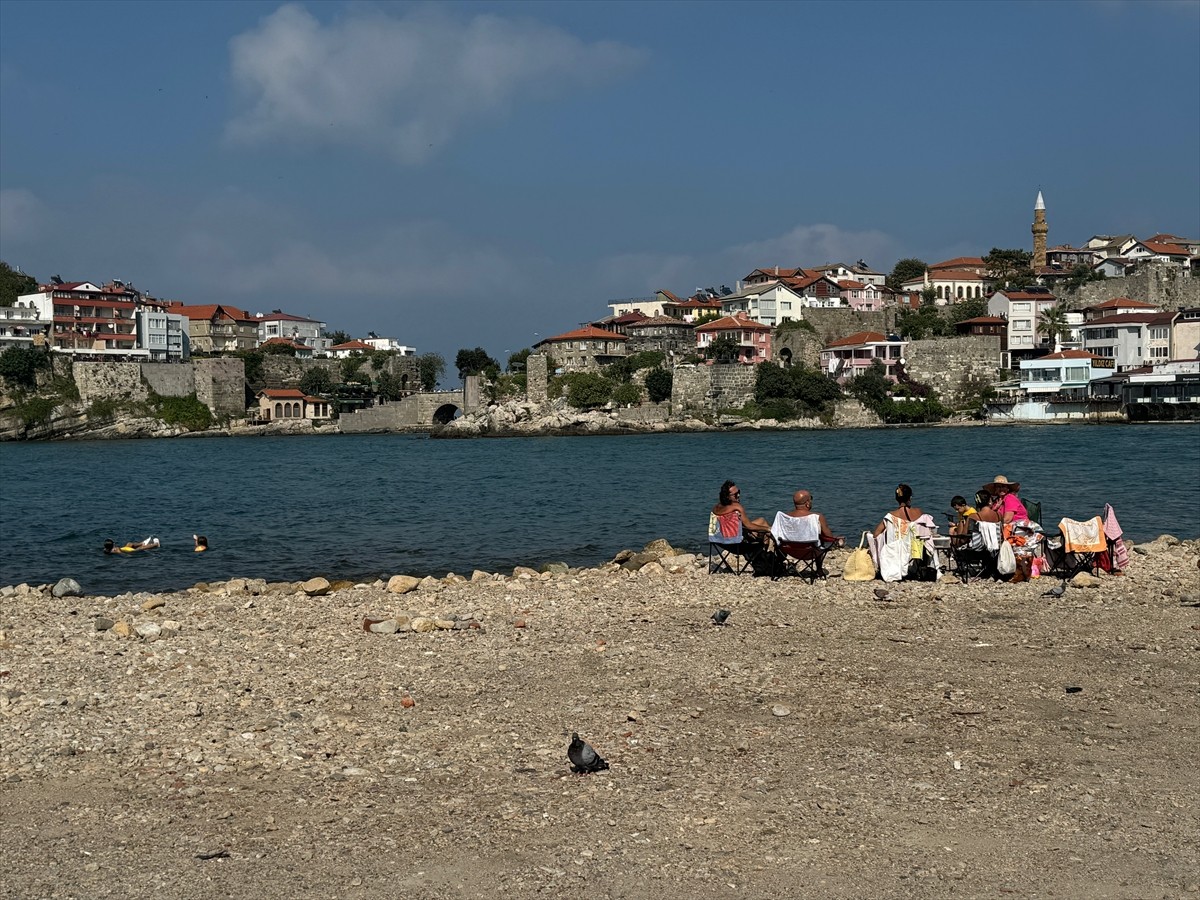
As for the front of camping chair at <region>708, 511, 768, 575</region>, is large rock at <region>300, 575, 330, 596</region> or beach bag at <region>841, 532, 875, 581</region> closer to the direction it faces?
the beach bag

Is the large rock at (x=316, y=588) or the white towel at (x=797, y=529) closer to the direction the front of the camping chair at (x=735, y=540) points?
the white towel

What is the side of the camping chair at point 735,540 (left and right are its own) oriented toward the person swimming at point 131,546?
left

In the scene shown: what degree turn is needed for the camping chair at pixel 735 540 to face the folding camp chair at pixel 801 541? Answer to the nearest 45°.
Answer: approximately 90° to its right

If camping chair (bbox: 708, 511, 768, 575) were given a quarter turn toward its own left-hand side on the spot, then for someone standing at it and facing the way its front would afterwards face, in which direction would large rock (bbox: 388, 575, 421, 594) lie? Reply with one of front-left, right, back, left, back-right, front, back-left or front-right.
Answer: front-left

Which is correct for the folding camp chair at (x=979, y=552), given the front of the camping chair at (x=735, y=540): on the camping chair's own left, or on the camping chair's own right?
on the camping chair's own right

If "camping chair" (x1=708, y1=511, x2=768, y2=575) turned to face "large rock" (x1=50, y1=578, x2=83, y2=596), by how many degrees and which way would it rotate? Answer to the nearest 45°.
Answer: approximately 135° to its left

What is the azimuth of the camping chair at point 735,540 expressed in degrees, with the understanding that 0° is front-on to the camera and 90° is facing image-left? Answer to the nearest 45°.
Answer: approximately 225°

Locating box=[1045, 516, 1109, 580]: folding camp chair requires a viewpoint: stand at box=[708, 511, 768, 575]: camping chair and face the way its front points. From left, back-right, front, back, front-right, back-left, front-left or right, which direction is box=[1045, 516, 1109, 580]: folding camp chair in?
front-right

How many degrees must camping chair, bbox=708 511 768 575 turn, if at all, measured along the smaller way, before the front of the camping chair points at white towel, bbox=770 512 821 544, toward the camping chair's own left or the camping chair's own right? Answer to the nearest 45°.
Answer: approximately 90° to the camping chair's own right

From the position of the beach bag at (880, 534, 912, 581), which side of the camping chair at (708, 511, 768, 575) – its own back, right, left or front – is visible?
right
